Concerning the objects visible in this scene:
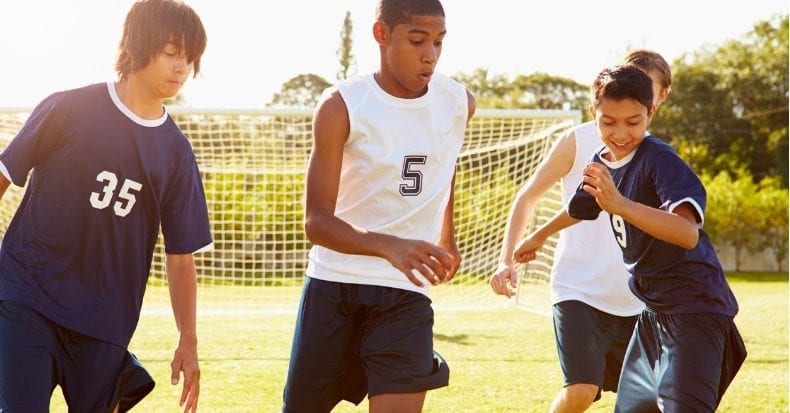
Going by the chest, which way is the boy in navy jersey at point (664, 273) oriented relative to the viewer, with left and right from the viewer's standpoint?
facing the viewer and to the left of the viewer

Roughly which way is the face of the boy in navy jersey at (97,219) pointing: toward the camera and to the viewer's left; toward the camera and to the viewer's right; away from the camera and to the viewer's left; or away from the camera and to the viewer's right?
toward the camera and to the viewer's right

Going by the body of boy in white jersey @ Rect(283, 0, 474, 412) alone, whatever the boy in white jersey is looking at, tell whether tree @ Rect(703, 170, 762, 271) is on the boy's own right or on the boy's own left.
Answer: on the boy's own left

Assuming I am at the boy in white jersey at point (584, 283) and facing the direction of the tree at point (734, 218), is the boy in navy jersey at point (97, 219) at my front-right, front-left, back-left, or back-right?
back-left

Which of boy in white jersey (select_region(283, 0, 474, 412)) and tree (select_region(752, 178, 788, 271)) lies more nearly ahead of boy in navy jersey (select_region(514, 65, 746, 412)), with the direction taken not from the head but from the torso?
the boy in white jersey

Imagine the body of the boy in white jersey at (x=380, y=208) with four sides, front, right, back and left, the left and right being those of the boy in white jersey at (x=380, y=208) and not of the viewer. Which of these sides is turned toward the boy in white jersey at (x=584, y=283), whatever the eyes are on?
left

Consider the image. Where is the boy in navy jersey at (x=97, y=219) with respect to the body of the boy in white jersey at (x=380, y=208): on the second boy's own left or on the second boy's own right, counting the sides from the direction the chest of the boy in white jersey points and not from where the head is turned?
on the second boy's own right

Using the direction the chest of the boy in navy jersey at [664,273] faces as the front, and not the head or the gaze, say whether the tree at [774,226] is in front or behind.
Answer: behind

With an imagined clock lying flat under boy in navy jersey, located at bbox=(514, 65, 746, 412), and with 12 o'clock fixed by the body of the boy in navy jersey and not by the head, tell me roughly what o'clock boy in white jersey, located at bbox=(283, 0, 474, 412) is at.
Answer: The boy in white jersey is roughly at 1 o'clock from the boy in navy jersey.

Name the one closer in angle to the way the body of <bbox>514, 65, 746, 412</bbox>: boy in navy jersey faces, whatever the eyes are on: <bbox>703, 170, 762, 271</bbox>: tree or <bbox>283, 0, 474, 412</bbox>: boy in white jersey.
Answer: the boy in white jersey

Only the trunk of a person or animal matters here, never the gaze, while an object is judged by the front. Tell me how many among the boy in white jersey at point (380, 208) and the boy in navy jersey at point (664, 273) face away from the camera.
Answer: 0

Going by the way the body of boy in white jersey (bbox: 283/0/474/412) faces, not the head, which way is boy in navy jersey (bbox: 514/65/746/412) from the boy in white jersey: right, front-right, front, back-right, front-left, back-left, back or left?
front-left

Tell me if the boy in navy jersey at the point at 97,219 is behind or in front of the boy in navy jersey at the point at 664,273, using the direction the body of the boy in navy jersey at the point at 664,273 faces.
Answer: in front

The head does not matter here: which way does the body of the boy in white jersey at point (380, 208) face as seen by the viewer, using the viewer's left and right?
facing the viewer and to the right of the viewer

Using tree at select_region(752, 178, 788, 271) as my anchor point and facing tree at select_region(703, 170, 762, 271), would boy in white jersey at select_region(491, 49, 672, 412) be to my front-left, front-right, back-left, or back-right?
front-left

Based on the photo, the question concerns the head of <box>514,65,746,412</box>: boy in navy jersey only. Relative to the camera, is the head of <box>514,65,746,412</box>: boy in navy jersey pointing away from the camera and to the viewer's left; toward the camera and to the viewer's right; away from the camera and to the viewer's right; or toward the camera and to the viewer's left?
toward the camera and to the viewer's left

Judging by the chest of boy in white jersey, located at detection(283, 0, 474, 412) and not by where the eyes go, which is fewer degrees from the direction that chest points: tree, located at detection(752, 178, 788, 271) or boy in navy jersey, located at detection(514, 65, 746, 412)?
the boy in navy jersey
